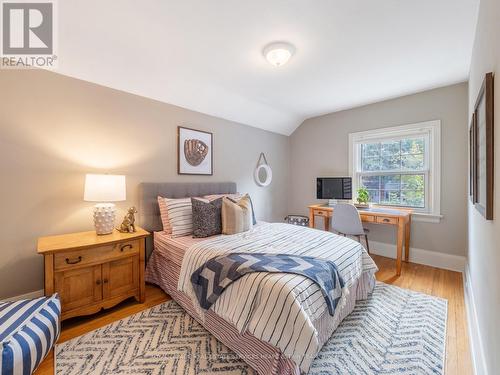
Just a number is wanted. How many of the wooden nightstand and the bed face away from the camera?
0

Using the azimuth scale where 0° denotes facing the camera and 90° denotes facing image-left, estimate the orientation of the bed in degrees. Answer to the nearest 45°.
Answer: approximately 315°

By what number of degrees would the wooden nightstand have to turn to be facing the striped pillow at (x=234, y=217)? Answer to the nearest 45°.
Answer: approximately 45° to its left

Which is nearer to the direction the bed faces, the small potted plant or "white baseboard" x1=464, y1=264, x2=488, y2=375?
the white baseboard

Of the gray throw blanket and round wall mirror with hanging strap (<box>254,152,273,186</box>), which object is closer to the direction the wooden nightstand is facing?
the gray throw blanket

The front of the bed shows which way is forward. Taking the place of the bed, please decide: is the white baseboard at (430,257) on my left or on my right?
on my left

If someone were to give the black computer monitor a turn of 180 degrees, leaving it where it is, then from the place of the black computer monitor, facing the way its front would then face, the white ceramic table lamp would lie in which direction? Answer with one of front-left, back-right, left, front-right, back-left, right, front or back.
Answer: back-left

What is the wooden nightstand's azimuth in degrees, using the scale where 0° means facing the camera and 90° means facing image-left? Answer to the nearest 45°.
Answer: approximately 315°

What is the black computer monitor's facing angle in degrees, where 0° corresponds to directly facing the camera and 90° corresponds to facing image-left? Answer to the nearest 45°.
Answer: approximately 0°

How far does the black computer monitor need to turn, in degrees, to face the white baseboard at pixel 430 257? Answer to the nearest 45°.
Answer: approximately 90° to its left

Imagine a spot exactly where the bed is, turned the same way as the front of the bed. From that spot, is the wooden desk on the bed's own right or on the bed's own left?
on the bed's own left
